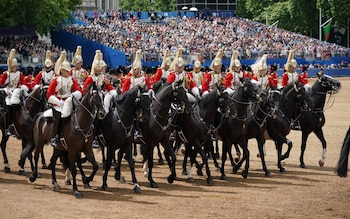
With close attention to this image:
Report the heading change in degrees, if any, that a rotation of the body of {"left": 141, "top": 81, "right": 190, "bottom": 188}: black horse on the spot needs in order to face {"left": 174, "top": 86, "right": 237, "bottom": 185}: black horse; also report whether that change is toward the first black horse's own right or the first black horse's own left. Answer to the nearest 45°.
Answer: approximately 90° to the first black horse's own left

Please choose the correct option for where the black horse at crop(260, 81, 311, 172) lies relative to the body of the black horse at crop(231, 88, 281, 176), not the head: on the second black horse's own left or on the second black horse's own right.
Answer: on the second black horse's own left

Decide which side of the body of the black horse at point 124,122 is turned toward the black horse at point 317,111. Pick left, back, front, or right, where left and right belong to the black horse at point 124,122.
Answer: left

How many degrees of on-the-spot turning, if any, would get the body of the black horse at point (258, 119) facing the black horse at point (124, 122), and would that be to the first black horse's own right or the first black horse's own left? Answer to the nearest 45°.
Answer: approximately 90° to the first black horse's own right
